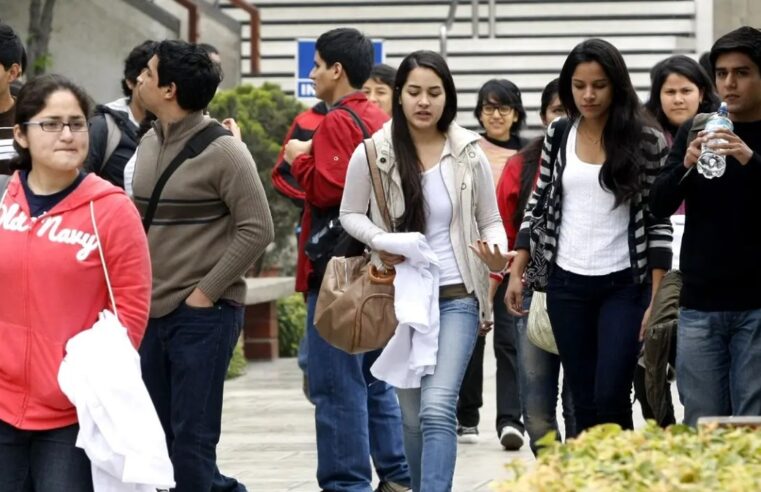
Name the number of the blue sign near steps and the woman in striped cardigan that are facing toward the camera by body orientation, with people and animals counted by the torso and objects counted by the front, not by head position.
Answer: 2

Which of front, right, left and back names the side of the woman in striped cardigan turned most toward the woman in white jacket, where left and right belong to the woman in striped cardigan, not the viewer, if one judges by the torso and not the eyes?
right

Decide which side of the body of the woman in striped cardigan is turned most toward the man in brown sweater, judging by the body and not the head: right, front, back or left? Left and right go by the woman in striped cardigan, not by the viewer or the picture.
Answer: right

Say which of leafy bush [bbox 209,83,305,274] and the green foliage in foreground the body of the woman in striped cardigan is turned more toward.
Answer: the green foliage in foreground

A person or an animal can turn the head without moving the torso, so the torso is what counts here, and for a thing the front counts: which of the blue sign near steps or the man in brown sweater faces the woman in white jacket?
the blue sign near steps

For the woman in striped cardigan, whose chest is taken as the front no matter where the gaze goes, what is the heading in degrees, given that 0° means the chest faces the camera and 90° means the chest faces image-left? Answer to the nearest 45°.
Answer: approximately 0°
